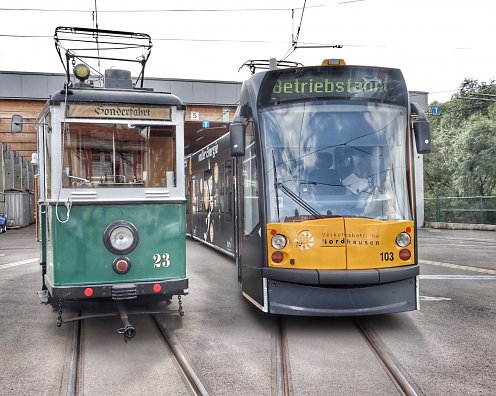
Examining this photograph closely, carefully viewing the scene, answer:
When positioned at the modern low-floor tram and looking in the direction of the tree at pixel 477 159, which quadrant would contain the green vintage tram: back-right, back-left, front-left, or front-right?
back-left

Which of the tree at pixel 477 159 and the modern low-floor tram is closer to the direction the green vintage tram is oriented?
the modern low-floor tram

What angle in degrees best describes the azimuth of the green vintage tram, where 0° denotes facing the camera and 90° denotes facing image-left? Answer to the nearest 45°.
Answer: approximately 0°

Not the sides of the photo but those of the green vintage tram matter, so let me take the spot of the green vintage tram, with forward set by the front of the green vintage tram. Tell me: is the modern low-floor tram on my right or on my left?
on my left

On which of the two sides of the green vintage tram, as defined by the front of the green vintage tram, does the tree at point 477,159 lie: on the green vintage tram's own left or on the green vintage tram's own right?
on the green vintage tram's own left

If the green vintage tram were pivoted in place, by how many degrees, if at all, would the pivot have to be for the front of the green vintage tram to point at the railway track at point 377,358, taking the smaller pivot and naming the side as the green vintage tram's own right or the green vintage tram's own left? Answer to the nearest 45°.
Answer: approximately 45° to the green vintage tram's own left
